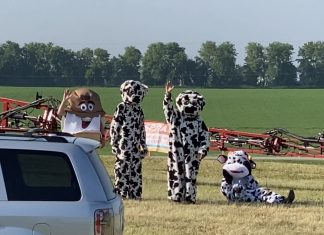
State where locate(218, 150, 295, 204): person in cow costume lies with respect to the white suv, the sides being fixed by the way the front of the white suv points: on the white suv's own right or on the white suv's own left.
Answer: on the white suv's own right

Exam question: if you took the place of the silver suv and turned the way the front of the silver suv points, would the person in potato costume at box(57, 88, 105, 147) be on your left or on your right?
on your right

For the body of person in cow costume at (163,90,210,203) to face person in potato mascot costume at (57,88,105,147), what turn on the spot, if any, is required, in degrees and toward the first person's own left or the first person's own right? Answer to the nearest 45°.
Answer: approximately 90° to the first person's own right

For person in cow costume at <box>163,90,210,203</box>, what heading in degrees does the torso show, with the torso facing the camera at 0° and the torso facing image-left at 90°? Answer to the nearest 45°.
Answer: approximately 0°

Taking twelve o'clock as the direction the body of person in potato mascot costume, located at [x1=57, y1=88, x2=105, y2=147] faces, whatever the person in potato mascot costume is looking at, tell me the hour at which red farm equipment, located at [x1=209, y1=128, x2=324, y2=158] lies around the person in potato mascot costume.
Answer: The red farm equipment is roughly at 7 o'clock from the person in potato mascot costume.

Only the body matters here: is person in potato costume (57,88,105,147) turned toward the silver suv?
yes

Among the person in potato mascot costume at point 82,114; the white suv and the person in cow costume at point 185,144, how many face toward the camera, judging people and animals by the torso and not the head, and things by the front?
2

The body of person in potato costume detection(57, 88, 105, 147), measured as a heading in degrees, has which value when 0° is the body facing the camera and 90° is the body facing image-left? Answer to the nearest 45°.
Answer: approximately 0°

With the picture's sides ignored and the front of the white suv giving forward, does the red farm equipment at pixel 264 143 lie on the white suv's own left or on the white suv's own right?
on the white suv's own right
